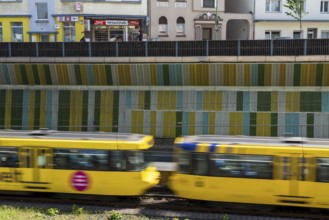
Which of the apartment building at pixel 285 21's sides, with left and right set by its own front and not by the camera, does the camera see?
front

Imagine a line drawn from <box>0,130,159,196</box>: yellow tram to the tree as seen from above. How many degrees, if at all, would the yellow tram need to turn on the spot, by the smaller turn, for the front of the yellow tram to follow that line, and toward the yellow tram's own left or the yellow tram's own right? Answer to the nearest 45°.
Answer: approximately 45° to the yellow tram's own left

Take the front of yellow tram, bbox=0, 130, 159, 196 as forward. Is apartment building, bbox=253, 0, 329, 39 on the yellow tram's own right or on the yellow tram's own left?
on the yellow tram's own left

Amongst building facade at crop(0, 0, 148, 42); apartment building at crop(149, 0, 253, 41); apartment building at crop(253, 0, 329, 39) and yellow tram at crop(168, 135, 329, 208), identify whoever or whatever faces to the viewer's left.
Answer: the yellow tram

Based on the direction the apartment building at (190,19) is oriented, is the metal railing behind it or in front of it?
in front

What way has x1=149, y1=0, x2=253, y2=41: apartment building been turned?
toward the camera

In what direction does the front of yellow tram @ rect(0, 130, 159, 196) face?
to the viewer's right

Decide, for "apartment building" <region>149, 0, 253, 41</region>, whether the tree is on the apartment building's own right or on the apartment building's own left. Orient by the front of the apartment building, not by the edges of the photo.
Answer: on the apartment building's own left

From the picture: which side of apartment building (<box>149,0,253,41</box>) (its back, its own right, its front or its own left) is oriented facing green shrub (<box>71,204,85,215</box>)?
front

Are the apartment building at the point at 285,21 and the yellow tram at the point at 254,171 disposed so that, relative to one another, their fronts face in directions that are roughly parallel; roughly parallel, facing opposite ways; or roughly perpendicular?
roughly perpendicular

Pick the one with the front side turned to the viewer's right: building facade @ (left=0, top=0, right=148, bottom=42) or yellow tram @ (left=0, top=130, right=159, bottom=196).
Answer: the yellow tram

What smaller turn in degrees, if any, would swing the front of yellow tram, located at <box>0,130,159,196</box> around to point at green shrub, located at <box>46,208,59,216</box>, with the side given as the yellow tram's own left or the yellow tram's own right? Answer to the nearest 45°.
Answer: approximately 135° to the yellow tram's own right

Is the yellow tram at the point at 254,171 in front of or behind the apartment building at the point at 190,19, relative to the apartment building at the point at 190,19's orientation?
in front

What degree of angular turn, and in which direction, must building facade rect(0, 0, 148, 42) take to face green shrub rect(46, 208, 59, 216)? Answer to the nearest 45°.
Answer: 0° — it already faces it

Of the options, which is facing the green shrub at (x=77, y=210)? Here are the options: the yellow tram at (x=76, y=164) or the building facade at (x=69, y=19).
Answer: the building facade

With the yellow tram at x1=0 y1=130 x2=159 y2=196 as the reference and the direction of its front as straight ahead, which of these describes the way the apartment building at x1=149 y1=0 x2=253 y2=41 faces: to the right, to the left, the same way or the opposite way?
to the right

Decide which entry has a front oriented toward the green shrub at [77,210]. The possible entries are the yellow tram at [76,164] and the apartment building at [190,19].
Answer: the apartment building

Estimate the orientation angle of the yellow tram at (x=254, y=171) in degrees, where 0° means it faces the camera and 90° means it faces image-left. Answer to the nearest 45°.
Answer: approximately 90°

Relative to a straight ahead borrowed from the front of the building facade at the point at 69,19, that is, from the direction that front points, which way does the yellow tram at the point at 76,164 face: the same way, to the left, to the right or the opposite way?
to the left

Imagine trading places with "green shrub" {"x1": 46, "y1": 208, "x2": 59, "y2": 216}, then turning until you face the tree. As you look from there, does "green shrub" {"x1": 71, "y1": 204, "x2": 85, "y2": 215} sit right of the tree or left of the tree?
right
